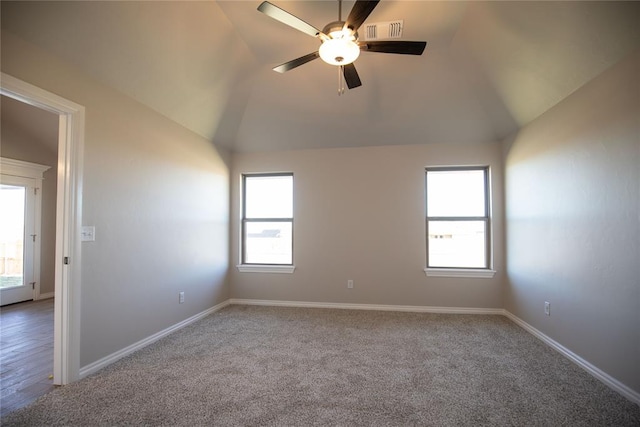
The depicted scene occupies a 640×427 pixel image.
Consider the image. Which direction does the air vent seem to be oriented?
toward the camera

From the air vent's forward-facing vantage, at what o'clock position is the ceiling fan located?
The ceiling fan is roughly at 1 o'clock from the air vent.

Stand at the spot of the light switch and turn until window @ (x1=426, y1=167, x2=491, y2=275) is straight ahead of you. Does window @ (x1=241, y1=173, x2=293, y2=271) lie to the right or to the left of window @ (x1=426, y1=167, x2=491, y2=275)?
left

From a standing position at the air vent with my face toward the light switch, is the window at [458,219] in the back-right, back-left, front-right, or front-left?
back-right

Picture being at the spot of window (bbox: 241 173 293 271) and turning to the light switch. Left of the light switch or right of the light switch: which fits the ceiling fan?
left

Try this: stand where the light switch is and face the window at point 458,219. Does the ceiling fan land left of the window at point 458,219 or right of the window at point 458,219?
right
